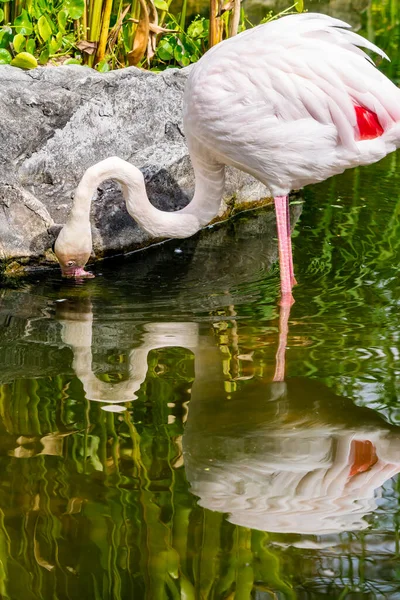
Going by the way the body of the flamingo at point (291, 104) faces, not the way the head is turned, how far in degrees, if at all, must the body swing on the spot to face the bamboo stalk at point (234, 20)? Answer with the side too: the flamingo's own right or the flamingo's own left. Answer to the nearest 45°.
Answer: approximately 90° to the flamingo's own right

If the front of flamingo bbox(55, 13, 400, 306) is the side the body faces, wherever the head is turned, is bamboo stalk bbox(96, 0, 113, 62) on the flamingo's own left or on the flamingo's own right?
on the flamingo's own right

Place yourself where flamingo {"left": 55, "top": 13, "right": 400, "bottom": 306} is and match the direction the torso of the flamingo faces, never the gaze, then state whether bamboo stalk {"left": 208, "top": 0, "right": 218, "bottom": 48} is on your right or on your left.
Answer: on your right

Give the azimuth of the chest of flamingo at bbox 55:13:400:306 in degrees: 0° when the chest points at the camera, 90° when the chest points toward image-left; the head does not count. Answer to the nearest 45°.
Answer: approximately 90°
